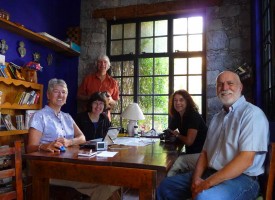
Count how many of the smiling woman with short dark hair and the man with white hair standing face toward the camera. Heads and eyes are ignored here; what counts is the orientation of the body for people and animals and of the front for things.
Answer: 2

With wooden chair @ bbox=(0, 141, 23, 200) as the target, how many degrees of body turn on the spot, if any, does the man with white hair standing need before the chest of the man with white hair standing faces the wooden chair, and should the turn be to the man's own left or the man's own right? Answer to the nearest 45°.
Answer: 0° — they already face it

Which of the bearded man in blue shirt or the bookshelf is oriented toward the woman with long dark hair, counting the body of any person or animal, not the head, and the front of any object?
the bookshelf

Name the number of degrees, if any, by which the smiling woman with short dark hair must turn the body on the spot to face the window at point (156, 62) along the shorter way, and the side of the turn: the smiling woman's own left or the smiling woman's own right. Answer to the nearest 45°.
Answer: approximately 135° to the smiling woman's own left

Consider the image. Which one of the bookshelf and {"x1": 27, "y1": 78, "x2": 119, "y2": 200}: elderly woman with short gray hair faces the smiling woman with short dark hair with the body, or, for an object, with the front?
the bookshelf

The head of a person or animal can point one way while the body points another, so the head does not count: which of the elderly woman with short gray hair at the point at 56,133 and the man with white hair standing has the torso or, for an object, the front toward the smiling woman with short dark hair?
the man with white hair standing

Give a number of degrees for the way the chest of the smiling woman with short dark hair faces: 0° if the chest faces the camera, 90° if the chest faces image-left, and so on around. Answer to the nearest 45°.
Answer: approximately 0°

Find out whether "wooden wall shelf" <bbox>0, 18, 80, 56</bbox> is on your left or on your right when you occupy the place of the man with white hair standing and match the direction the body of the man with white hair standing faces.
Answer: on your right

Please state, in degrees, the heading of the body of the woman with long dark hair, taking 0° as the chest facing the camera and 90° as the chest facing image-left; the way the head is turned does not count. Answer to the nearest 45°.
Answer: approximately 45°
